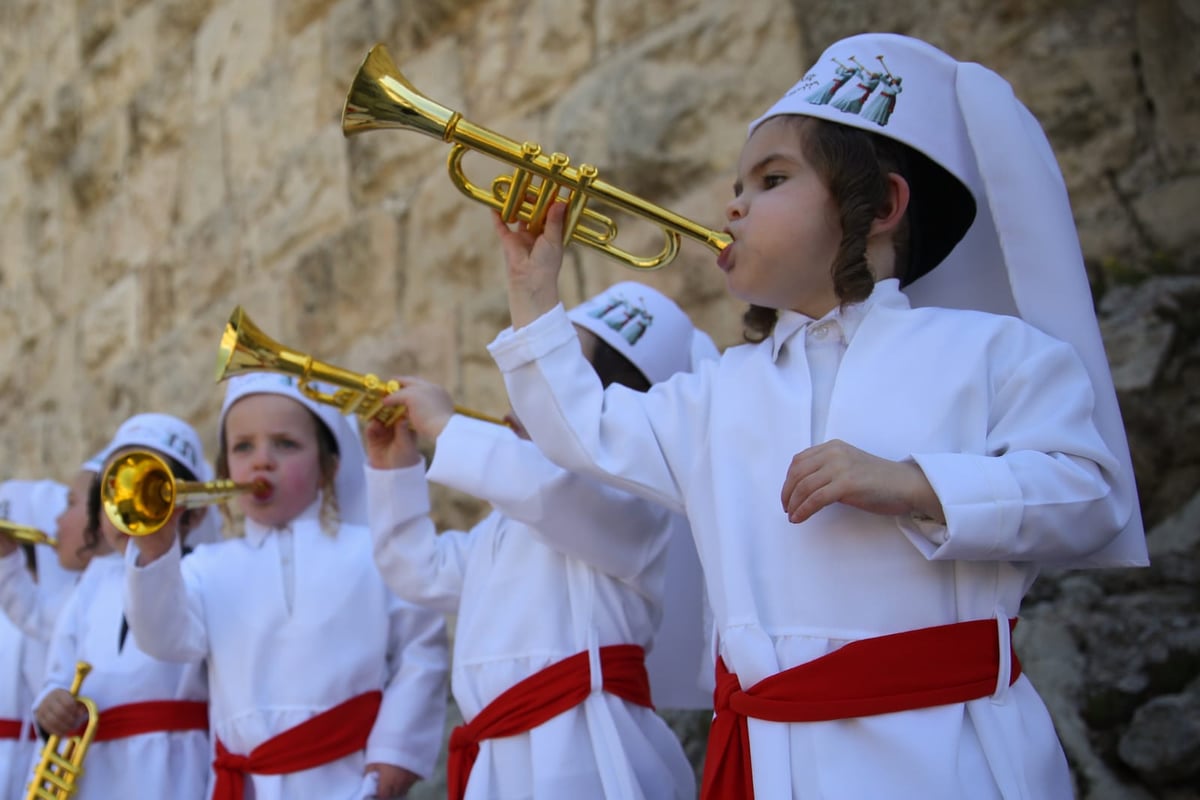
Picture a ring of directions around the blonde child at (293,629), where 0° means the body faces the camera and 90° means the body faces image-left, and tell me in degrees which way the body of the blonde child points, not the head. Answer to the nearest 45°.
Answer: approximately 45°

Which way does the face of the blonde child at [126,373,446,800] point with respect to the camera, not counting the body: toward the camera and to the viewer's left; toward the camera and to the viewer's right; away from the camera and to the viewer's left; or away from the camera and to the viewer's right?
toward the camera and to the viewer's left

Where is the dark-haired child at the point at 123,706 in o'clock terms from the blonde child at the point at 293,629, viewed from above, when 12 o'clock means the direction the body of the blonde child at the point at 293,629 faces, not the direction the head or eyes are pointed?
the dark-haired child at the point at 123,706 is roughly at 3 o'clock from the blonde child at the point at 293,629.
